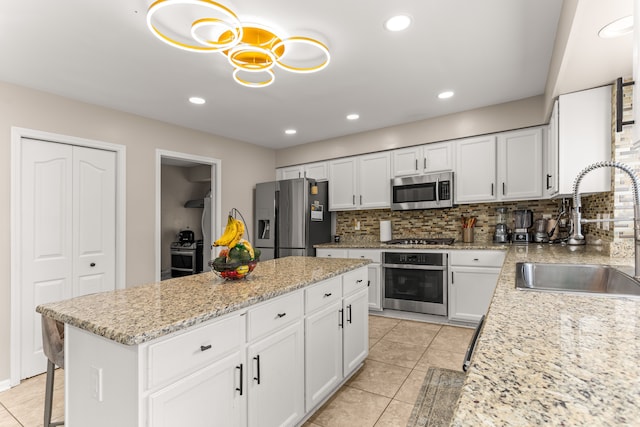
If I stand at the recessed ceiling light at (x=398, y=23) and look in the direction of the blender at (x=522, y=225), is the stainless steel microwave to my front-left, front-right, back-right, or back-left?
front-left

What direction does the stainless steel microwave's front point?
toward the camera

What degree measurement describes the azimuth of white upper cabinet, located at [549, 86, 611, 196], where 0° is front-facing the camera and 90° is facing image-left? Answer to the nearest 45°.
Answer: approximately 90°

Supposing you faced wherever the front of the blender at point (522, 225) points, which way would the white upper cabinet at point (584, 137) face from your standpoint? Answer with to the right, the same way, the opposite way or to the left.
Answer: to the right

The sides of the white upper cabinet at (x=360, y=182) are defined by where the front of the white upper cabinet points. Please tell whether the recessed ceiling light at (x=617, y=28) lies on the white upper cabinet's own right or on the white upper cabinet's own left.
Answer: on the white upper cabinet's own left

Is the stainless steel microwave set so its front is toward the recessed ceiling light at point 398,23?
yes

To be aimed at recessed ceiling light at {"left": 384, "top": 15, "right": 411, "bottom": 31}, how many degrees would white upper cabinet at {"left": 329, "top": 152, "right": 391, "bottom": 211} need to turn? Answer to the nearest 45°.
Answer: approximately 45° to its left

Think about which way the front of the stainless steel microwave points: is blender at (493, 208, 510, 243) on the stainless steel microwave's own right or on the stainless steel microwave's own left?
on the stainless steel microwave's own left

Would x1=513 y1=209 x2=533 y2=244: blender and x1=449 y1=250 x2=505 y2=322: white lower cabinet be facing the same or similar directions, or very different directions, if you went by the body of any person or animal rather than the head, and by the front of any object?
same or similar directions

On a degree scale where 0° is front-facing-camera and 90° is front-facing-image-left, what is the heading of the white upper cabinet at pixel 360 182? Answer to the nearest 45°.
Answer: approximately 45°

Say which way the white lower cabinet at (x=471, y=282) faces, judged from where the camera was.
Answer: facing the viewer

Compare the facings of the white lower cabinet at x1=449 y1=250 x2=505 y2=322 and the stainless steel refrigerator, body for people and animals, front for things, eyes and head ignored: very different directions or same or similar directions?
same or similar directions

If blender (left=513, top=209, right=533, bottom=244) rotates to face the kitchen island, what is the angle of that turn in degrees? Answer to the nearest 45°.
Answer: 0° — it already faces it

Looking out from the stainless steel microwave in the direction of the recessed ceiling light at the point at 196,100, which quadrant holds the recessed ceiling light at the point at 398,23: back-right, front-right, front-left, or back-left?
front-left
